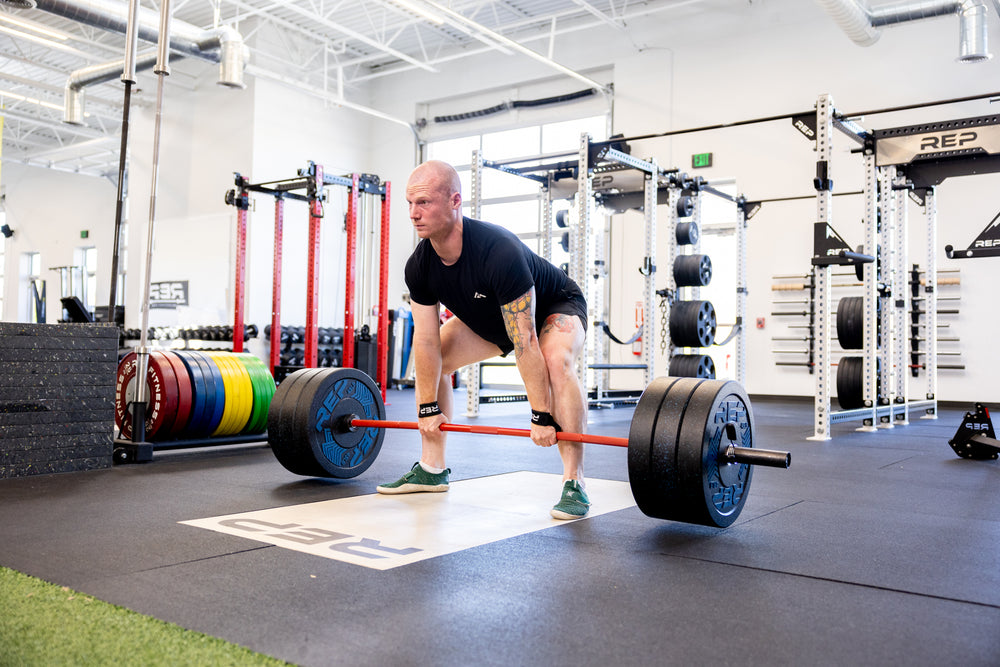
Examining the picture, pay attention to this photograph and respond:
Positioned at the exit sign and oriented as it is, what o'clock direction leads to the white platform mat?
The white platform mat is roughly at 12 o'clock from the exit sign.

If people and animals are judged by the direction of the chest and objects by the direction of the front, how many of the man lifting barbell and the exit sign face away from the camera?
0

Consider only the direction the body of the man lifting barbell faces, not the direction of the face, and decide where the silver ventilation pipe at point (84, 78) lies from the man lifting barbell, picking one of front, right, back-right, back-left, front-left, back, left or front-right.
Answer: right

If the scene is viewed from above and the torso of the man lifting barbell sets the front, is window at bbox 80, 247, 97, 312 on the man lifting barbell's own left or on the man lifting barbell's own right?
on the man lifting barbell's own right

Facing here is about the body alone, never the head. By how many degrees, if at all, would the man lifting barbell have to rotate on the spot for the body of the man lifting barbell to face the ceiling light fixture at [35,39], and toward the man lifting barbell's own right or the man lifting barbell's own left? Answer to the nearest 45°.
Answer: approximately 90° to the man lifting barbell's own right

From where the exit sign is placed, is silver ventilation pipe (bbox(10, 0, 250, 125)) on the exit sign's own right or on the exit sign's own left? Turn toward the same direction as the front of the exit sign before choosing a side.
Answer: on the exit sign's own right

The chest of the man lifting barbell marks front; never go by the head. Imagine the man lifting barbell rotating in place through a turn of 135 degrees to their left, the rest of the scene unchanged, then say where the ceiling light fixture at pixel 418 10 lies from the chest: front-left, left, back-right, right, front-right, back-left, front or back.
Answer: left

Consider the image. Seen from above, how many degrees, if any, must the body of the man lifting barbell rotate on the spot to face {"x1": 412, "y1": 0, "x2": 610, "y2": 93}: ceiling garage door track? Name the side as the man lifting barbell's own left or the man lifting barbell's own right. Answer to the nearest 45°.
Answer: approximately 135° to the man lifting barbell's own right

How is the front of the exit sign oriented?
toward the camera

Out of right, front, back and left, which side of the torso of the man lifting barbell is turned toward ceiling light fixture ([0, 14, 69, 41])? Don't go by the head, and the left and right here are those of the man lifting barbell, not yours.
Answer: right

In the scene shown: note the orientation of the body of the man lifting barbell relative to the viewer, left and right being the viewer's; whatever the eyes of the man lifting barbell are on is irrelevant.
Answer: facing the viewer and to the left of the viewer
